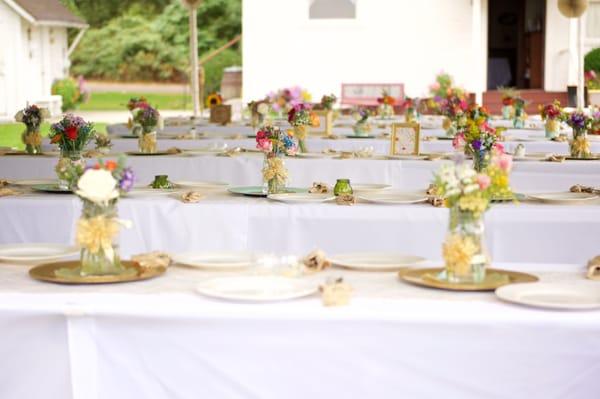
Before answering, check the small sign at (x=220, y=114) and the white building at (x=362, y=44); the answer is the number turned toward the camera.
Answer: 2

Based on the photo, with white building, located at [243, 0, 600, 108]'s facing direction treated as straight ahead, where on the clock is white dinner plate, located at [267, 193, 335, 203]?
The white dinner plate is roughly at 12 o'clock from the white building.

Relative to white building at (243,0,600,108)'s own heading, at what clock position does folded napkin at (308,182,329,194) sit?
The folded napkin is roughly at 12 o'clock from the white building.

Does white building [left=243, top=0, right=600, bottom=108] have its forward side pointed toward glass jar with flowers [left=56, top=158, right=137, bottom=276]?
yes

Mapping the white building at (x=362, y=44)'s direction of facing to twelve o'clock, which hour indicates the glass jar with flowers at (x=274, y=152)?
The glass jar with flowers is roughly at 12 o'clock from the white building.

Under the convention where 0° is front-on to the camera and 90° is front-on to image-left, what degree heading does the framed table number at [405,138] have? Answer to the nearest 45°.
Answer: approximately 0°

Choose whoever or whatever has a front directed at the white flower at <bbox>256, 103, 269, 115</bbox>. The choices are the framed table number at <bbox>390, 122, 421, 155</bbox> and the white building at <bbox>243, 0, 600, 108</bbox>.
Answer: the white building

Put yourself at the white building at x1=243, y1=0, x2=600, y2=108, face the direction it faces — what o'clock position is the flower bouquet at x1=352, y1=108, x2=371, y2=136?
The flower bouquet is roughly at 12 o'clock from the white building.

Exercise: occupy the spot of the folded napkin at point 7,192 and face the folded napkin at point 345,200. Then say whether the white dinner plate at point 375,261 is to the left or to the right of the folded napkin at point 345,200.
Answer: right

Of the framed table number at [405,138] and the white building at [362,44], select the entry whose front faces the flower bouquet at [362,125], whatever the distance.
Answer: the white building

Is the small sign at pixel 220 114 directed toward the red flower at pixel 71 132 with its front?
yes

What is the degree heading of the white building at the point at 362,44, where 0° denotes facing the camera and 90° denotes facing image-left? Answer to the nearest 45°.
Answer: approximately 0°
